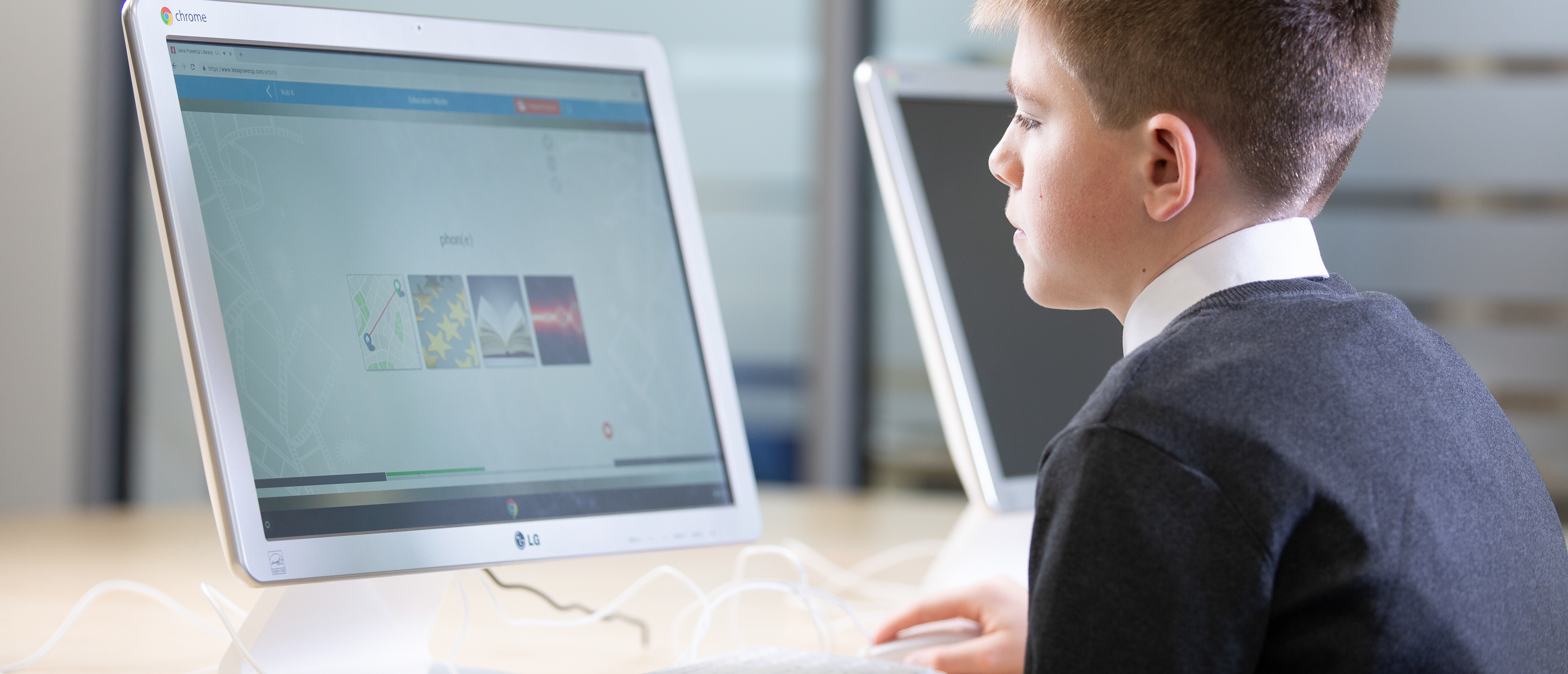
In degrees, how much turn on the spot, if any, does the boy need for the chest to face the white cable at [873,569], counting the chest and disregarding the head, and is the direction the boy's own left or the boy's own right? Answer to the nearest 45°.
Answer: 0° — they already face it

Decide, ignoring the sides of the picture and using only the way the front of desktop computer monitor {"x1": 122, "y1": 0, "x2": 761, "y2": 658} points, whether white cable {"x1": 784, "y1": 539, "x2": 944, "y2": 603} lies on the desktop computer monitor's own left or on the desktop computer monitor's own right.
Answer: on the desktop computer monitor's own left

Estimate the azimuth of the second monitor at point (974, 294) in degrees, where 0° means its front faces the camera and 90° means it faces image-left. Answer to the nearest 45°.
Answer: approximately 315°

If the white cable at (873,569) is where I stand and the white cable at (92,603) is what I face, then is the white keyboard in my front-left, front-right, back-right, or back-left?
front-left

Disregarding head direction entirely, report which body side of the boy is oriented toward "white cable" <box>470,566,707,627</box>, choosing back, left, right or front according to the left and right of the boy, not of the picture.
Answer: front

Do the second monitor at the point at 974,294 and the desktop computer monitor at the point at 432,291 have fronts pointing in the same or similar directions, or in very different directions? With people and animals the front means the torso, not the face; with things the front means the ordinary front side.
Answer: same or similar directions

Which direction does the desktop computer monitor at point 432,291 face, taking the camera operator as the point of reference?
facing the viewer and to the right of the viewer

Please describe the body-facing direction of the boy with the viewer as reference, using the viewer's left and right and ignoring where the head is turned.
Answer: facing away from the viewer and to the left of the viewer

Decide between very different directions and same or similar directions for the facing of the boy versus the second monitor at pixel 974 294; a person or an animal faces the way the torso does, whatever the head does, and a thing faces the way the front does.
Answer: very different directions
